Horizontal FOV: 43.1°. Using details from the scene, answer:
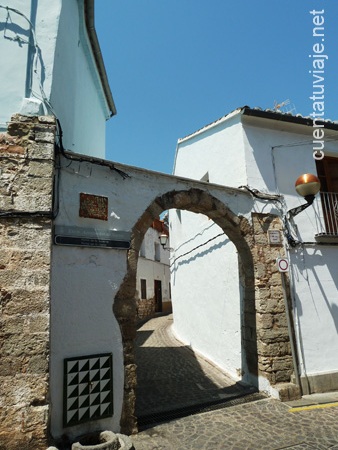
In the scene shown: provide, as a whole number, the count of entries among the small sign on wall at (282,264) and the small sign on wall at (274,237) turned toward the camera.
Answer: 2

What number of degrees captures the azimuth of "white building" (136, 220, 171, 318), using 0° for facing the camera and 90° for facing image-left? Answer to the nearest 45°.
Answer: approximately 315°

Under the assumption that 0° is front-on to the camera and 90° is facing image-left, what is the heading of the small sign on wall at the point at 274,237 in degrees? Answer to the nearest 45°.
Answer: approximately 0°

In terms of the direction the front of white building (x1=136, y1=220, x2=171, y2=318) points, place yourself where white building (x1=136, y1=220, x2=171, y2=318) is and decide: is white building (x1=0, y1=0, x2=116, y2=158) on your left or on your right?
on your right

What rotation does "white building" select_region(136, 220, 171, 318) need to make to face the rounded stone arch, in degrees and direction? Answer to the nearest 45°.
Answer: approximately 45° to its right

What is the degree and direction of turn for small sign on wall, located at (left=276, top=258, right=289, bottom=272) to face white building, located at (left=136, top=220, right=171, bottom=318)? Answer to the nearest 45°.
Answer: approximately 135° to its right
